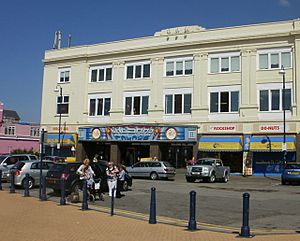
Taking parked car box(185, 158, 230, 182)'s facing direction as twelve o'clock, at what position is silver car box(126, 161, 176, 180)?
The silver car is roughly at 2 o'clock from the parked car.

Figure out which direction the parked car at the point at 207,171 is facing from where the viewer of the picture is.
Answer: facing the viewer and to the left of the viewer

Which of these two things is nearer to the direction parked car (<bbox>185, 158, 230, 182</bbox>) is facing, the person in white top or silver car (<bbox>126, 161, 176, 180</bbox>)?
the person in white top

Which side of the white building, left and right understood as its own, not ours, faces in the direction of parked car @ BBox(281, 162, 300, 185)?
left

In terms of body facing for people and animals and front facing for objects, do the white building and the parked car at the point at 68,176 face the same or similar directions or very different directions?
very different directions

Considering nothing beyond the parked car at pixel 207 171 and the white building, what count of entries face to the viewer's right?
0

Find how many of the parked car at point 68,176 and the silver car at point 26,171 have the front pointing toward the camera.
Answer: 0

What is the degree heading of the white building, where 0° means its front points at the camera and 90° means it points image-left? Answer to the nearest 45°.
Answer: approximately 45°
